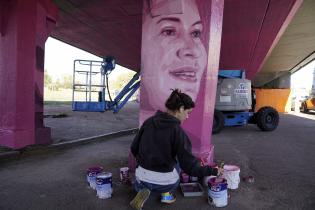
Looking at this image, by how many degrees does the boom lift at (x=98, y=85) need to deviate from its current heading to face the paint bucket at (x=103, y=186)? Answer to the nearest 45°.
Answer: approximately 90° to its left

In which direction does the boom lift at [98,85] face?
to the viewer's left

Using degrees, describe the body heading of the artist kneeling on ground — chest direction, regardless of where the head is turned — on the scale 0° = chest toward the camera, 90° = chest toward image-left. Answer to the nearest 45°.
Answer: approximately 225°

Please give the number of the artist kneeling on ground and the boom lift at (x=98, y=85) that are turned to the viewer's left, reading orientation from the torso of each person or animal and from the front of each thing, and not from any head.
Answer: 1

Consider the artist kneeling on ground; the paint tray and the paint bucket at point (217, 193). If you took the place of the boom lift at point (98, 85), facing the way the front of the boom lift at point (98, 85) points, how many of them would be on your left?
3

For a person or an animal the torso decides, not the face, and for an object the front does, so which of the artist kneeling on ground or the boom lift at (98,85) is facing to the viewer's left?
the boom lift
